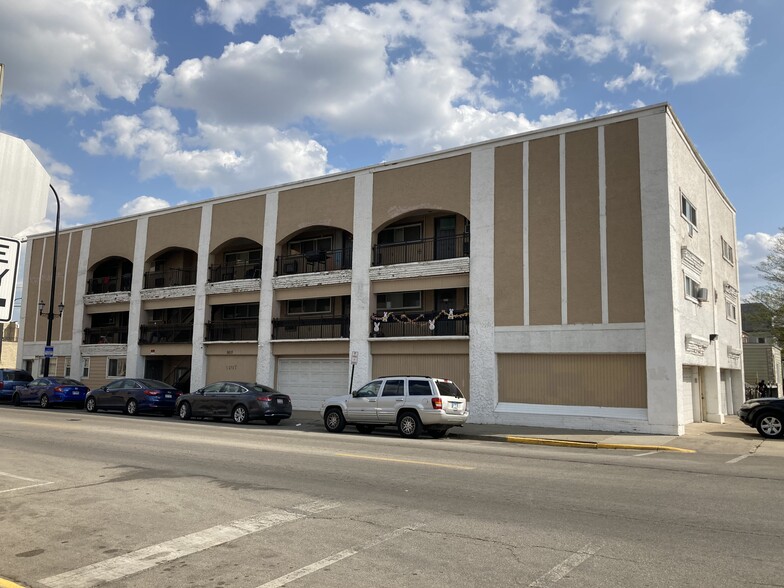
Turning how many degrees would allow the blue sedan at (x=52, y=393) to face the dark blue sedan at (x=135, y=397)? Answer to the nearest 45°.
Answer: approximately 180°

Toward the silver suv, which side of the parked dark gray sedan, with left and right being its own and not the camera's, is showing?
back

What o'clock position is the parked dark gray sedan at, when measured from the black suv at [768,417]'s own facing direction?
The parked dark gray sedan is roughly at 1 o'clock from the black suv.

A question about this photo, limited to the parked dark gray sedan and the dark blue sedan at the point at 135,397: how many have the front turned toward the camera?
0

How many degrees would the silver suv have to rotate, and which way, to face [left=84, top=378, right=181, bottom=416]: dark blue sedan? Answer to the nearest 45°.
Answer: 0° — it already faces it

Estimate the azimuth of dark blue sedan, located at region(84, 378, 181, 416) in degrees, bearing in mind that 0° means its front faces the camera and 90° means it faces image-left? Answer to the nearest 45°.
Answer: approximately 135°

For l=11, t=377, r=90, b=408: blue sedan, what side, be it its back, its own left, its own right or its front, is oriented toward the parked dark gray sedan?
back

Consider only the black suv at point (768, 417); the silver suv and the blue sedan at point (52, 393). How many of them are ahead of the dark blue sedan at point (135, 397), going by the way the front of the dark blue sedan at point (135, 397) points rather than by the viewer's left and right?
1

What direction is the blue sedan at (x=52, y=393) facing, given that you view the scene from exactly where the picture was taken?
facing away from the viewer and to the left of the viewer

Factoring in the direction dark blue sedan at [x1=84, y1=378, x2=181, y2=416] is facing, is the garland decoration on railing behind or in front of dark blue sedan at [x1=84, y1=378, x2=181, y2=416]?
behind

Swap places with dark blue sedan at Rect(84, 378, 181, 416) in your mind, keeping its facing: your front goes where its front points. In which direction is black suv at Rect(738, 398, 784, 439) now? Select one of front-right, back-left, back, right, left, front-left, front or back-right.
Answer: back
